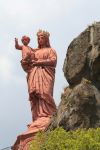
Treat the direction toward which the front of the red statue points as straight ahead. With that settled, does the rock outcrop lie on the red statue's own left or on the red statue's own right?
on the red statue's own left

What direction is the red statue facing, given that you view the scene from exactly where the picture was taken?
facing the viewer and to the left of the viewer
